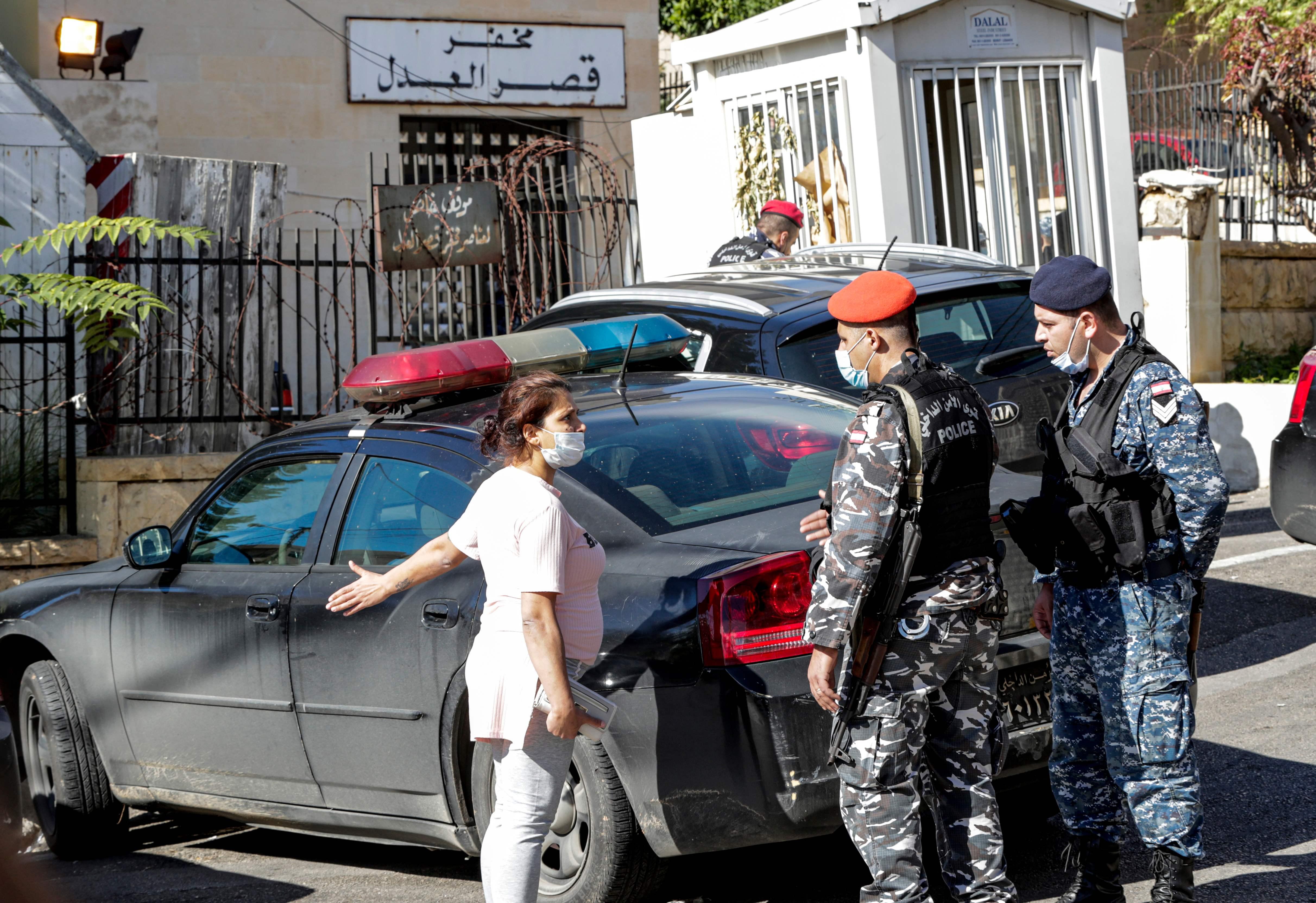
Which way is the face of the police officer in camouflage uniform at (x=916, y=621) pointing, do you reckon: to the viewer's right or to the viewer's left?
to the viewer's left

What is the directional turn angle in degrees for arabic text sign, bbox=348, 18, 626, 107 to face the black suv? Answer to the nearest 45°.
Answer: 0° — it already faces it

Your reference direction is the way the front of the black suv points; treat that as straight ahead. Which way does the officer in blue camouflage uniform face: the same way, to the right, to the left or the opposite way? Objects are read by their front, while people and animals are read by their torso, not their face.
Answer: to the left

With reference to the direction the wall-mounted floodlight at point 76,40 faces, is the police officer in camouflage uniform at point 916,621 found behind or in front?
in front

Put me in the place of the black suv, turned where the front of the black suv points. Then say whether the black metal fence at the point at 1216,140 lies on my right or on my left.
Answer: on my right

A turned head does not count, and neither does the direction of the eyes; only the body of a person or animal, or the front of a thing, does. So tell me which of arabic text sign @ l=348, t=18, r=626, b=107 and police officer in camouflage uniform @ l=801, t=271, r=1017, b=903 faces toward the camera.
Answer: the arabic text sign

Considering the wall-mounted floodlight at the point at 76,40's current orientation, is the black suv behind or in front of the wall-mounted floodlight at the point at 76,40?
in front

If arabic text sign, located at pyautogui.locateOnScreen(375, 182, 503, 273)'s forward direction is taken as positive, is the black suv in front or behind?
in front

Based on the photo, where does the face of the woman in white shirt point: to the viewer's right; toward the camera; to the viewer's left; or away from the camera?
to the viewer's right

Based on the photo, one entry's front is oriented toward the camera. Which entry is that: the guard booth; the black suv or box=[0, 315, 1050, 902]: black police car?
the guard booth

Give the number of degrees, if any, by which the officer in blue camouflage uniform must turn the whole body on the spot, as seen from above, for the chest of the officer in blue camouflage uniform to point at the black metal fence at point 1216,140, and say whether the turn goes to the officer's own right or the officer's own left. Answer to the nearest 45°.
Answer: approximately 135° to the officer's own right

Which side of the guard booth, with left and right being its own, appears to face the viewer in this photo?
front

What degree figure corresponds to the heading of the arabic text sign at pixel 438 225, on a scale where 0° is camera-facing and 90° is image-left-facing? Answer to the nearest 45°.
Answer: approximately 0°
